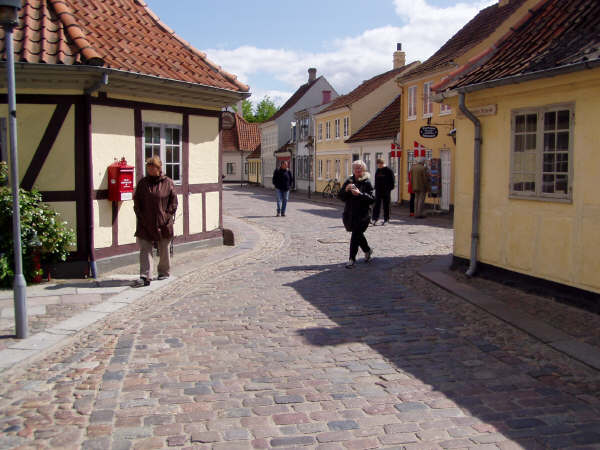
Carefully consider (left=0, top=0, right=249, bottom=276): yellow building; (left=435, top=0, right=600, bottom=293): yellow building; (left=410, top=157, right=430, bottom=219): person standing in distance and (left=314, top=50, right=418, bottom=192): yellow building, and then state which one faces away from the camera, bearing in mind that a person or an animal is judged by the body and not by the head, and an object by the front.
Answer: the person standing in distance

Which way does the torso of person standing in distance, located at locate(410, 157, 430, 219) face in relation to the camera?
away from the camera

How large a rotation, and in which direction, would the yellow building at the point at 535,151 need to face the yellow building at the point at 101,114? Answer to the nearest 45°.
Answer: approximately 45° to its right

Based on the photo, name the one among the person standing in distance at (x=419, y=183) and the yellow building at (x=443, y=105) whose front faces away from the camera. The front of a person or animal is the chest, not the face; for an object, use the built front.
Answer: the person standing in distance

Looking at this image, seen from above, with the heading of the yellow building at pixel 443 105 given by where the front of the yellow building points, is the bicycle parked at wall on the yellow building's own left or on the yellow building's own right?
on the yellow building's own right

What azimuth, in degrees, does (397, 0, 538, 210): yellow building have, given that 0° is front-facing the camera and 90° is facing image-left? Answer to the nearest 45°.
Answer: approximately 45°

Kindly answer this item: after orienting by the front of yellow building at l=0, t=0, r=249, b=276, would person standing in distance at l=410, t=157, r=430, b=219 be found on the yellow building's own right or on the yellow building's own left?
on the yellow building's own left

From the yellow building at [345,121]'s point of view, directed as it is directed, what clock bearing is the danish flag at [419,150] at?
The danish flag is roughly at 10 o'clock from the yellow building.

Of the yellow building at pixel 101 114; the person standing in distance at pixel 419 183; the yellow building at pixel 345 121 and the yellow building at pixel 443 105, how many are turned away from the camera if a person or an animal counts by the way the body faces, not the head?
1

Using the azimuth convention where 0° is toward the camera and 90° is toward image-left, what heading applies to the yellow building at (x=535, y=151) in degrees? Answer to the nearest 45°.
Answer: approximately 45°

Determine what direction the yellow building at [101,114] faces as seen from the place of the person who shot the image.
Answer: facing the viewer and to the right of the viewer

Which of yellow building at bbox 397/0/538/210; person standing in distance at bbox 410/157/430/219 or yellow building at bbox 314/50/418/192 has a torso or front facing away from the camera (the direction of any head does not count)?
the person standing in distance

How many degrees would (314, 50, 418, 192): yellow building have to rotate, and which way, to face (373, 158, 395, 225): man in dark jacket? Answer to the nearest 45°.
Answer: approximately 45° to its left

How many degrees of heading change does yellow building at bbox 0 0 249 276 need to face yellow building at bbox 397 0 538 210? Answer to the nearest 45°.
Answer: approximately 90° to its left
